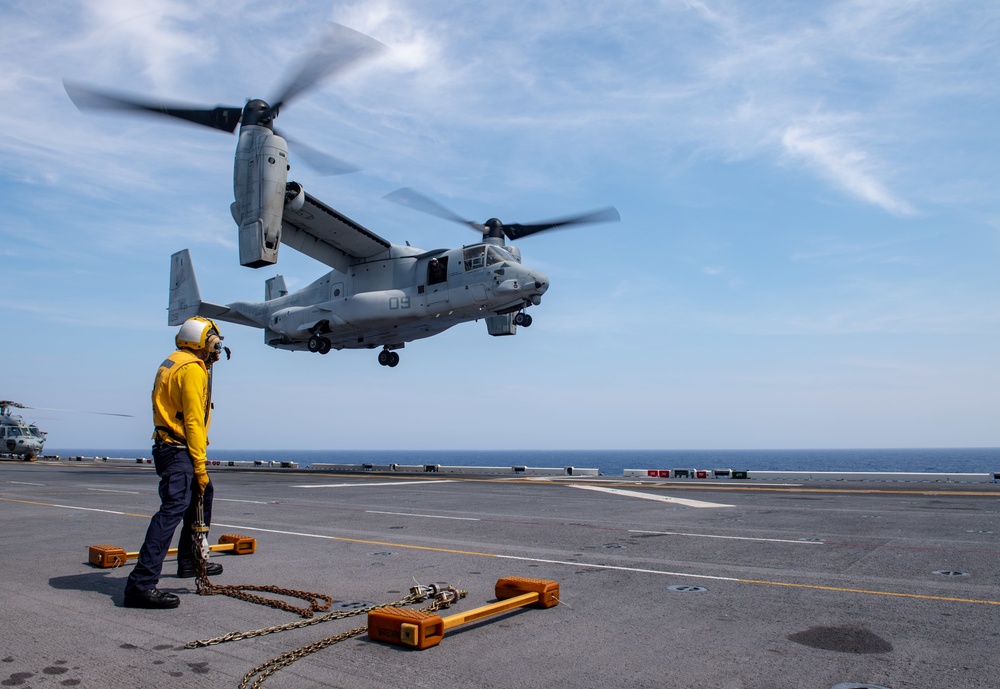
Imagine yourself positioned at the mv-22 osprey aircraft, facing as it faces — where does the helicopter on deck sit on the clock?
The helicopter on deck is roughly at 6 o'clock from the mv-22 osprey aircraft.

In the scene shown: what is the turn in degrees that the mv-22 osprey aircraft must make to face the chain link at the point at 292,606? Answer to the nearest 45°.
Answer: approximately 45° to its right

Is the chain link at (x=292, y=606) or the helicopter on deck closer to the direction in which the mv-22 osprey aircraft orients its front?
the chain link

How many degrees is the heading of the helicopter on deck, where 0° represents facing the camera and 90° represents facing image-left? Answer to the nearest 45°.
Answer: approximately 315°

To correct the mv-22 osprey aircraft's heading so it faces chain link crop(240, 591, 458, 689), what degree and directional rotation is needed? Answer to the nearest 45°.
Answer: approximately 45° to its right

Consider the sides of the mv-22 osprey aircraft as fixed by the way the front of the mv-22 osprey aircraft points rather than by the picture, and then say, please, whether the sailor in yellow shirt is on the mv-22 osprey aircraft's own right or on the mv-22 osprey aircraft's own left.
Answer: on the mv-22 osprey aircraft's own right
